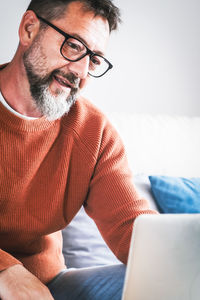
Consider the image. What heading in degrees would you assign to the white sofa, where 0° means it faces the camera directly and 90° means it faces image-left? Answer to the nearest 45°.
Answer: approximately 0°
